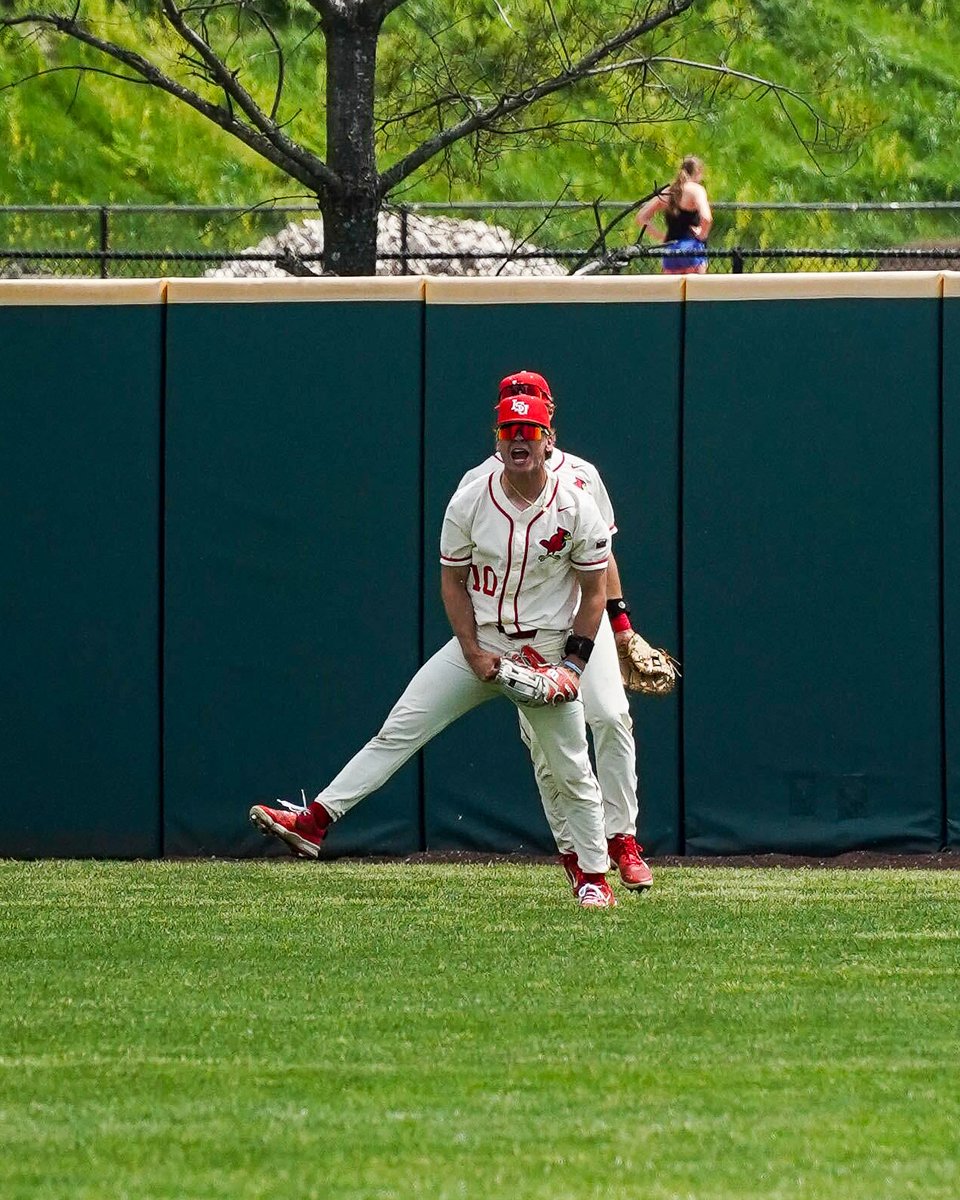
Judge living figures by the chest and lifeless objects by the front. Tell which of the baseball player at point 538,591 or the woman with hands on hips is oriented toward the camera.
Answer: the baseball player

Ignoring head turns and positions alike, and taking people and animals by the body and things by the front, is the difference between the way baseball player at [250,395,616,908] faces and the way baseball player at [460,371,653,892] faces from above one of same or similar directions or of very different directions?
same or similar directions

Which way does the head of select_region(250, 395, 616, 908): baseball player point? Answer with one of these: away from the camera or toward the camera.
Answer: toward the camera

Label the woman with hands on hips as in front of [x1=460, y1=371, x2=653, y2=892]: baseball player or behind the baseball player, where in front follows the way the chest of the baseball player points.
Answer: behind

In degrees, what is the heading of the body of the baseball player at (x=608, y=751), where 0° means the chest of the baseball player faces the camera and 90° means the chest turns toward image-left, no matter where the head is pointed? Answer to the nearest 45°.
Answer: approximately 0°

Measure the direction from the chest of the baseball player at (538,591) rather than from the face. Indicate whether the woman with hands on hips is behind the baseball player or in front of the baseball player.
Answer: behind

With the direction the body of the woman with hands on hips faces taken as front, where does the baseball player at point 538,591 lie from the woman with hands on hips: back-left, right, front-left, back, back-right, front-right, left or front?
back-right

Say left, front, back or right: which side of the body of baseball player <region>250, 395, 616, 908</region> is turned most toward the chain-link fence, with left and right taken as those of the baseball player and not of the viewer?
back

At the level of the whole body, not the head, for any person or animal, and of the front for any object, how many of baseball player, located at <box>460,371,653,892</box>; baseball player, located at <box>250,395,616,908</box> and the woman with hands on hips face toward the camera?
2

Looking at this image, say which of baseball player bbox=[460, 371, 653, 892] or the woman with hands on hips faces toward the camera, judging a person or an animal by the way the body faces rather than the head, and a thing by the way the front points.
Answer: the baseball player

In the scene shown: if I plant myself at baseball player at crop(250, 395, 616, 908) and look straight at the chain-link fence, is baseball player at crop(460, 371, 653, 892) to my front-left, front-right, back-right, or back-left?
front-right

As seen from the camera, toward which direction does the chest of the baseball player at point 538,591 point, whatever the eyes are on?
toward the camera

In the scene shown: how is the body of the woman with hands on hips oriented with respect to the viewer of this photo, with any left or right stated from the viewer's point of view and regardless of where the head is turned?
facing away from the viewer and to the right of the viewer
